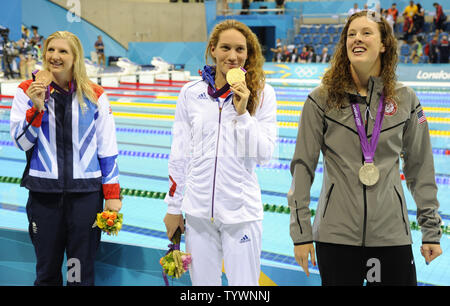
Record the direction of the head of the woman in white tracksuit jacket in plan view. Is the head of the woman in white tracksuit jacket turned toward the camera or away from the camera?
toward the camera

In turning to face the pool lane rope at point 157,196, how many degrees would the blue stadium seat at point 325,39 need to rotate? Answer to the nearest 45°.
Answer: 0° — it already faces it

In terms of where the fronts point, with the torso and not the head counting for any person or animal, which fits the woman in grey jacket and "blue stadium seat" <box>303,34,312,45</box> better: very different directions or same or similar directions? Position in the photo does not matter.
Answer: same or similar directions

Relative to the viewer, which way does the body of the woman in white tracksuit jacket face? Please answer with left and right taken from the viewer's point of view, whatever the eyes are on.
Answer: facing the viewer

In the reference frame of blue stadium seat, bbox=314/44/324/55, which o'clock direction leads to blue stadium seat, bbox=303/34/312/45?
blue stadium seat, bbox=303/34/312/45 is roughly at 5 o'clock from blue stadium seat, bbox=314/44/324/55.

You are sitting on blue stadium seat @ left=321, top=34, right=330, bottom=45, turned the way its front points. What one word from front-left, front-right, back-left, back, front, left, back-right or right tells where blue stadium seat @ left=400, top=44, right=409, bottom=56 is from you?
front-left

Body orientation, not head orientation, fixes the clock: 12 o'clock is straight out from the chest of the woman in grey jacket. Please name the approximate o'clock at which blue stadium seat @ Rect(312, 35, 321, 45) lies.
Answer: The blue stadium seat is roughly at 6 o'clock from the woman in grey jacket.

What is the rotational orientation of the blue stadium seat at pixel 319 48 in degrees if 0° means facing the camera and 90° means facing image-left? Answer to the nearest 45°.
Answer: approximately 0°

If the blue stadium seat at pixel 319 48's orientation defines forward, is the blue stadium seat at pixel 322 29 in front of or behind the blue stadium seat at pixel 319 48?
behind

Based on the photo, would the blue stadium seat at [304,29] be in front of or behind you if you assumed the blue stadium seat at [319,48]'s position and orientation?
behind

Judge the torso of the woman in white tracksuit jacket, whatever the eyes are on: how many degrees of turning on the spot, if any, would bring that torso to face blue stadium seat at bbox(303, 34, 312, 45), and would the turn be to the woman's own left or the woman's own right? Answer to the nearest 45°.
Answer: approximately 180°

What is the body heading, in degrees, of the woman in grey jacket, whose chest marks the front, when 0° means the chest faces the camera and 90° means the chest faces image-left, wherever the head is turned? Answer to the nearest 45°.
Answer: approximately 0°

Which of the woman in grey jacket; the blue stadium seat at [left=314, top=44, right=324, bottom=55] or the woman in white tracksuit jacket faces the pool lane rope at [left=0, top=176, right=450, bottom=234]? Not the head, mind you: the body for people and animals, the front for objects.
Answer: the blue stadium seat

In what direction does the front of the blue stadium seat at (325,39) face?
toward the camera

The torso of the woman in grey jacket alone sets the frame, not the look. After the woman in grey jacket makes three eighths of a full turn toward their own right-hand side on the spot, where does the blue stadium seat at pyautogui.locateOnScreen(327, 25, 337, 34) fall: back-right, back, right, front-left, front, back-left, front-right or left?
front-right

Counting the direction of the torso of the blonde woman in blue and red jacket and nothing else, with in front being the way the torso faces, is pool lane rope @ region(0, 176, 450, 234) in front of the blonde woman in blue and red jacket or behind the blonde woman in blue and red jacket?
behind
